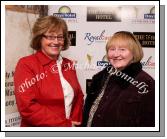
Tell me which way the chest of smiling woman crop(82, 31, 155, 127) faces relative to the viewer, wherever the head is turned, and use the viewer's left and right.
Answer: facing the viewer and to the left of the viewer

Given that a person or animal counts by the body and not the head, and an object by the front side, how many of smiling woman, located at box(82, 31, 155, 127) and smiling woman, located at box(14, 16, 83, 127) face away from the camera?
0

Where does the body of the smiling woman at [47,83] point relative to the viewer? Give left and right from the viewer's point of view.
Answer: facing the viewer and to the right of the viewer
